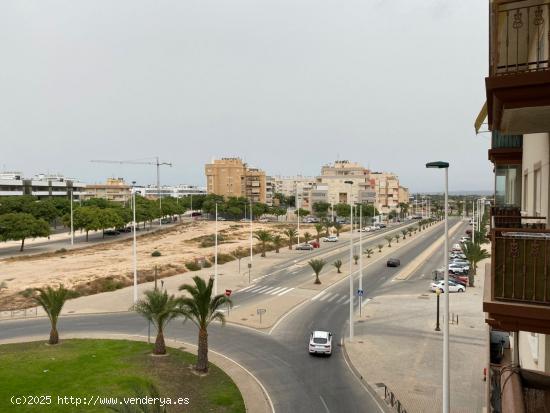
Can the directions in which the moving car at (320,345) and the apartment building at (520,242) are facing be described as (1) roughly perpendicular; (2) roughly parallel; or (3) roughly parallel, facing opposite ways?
roughly perpendicular

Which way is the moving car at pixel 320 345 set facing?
away from the camera

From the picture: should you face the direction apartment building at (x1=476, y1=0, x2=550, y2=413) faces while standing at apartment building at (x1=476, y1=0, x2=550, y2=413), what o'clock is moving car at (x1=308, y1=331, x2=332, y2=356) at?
The moving car is roughly at 2 o'clock from the apartment building.

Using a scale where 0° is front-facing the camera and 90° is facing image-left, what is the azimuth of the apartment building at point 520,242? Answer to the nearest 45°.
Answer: approximately 90°
